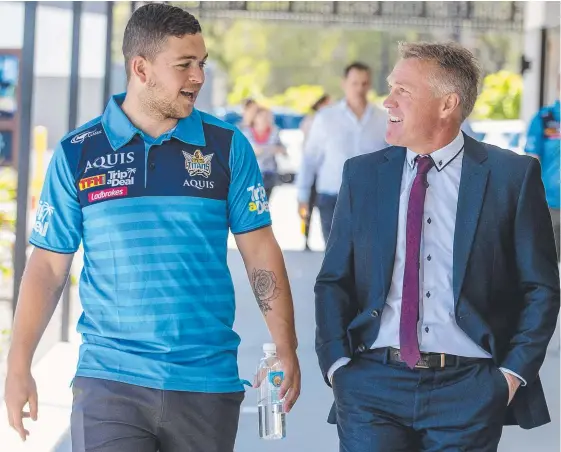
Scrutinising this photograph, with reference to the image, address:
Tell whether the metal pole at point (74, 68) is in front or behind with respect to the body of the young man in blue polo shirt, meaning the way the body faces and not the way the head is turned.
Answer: behind

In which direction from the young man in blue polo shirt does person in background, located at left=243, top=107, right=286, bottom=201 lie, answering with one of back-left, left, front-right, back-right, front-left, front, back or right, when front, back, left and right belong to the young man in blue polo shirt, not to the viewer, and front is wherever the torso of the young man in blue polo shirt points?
back

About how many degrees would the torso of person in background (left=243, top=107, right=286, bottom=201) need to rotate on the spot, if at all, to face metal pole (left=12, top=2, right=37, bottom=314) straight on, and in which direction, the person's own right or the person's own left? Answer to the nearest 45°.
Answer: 0° — they already face it

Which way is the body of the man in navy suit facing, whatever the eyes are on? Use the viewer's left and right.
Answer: facing the viewer

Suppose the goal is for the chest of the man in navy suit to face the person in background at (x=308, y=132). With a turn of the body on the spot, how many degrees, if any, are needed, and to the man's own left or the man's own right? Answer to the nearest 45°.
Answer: approximately 180°

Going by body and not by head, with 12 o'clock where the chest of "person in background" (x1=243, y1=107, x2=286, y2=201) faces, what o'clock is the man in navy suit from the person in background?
The man in navy suit is roughly at 12 o'clock from the person in background.

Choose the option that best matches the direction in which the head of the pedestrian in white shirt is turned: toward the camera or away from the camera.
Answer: toward the camera

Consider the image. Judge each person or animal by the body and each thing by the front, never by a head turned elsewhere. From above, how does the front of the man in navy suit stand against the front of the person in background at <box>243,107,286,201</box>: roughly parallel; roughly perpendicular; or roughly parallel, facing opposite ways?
roughly parallel

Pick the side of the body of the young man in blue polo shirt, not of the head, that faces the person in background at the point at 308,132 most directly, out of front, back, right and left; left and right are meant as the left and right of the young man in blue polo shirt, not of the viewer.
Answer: back

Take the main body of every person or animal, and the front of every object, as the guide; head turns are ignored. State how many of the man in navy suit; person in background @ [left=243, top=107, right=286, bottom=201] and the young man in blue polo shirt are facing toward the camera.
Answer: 3
